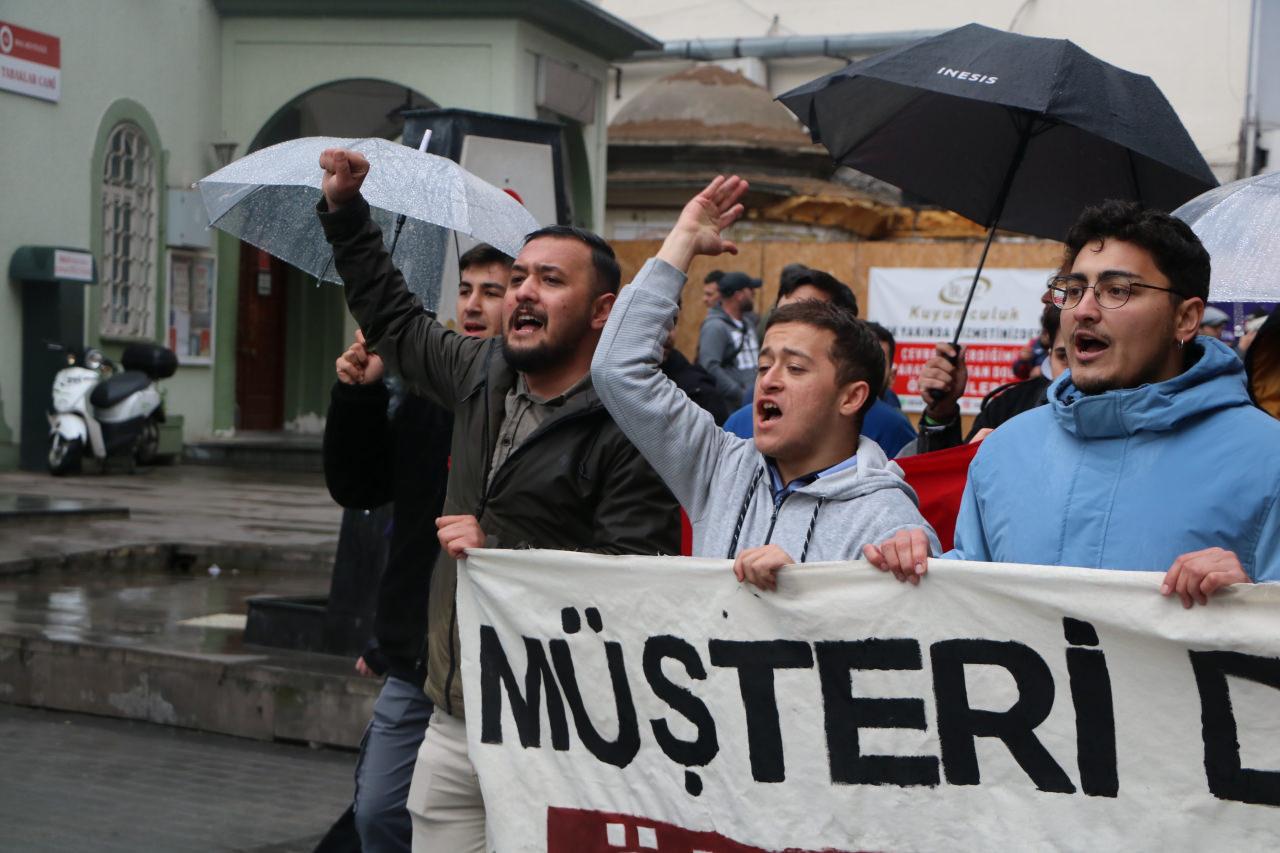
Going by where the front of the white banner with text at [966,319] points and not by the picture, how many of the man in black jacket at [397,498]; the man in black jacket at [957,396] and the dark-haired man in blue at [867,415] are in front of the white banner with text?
3

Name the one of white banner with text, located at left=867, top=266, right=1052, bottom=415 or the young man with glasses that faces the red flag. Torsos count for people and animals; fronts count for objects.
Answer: the white banner with text

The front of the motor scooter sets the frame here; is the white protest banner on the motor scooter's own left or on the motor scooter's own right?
on the motor scooter's own left

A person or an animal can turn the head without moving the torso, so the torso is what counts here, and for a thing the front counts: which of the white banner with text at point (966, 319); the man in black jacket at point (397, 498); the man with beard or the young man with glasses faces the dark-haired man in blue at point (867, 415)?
the white banner with text

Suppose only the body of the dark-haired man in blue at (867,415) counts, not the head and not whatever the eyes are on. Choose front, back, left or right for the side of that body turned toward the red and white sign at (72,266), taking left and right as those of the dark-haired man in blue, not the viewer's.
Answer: right

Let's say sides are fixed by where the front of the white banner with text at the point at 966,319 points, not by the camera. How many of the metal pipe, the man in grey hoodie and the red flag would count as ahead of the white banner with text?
2

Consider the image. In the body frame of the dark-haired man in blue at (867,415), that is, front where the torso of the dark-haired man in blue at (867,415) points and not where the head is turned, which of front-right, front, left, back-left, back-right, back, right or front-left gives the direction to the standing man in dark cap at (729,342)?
back-right

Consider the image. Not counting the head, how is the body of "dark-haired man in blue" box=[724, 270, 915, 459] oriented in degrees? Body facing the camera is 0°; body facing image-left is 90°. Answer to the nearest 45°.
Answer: approximately 45°

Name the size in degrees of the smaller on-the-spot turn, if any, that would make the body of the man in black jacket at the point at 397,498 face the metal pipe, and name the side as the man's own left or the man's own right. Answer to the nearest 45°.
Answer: approximately 135° to the man's own right

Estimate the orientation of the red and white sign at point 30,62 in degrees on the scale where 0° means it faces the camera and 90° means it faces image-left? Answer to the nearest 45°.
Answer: approximately 315°

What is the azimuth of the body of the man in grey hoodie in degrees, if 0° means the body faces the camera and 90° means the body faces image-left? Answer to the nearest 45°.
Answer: approximately 45°

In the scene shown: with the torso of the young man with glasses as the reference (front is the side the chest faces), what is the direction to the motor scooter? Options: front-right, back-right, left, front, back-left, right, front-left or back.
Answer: right

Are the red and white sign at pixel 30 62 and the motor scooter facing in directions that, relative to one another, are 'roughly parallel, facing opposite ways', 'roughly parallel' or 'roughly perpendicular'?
roughly perpendicular

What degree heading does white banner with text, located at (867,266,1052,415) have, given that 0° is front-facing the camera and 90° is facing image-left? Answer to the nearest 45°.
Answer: approximately 0°

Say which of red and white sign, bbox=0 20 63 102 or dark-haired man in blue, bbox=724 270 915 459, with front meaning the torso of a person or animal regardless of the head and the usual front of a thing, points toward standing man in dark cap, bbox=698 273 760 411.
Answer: the red and white sign

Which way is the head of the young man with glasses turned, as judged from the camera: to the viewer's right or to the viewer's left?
to the viewer's left

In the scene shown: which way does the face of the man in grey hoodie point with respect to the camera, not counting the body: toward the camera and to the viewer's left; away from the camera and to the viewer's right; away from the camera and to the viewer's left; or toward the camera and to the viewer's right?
toward the camera and to the viewer's left
